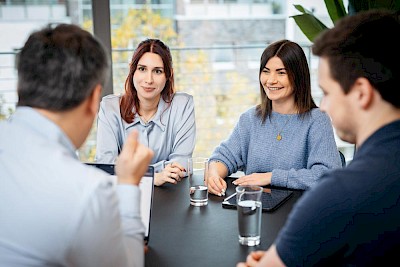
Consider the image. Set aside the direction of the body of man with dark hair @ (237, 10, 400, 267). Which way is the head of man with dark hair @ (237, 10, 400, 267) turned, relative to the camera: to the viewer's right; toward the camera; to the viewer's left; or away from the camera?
to the viewer's left

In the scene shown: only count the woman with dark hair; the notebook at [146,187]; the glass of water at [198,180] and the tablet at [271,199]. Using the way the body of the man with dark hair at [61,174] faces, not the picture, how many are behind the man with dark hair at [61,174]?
0

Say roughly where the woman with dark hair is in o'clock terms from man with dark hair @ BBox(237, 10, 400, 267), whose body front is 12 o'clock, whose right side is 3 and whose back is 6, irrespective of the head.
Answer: The woman with dark hair is roughly at 1 o'clock from the man with dark hair.

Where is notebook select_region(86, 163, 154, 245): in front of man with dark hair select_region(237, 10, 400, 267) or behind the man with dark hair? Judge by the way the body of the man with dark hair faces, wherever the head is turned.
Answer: in front

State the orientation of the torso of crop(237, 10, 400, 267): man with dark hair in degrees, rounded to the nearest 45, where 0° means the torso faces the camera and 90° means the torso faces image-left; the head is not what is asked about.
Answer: approximately 135°

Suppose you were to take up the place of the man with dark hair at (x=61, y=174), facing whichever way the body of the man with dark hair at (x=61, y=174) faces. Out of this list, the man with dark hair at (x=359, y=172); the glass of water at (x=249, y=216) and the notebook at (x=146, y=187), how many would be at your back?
0

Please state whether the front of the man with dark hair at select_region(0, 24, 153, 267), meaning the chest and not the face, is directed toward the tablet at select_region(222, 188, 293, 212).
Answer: yes

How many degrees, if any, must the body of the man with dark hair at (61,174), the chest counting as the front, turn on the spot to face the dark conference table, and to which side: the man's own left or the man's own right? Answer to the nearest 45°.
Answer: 0° — they already face it

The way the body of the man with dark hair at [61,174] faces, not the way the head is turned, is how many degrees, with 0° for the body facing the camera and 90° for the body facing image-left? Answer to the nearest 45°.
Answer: approximately 225°

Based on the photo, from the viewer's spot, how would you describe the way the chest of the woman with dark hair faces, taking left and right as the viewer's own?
facing the viewer and to the left of the viewer

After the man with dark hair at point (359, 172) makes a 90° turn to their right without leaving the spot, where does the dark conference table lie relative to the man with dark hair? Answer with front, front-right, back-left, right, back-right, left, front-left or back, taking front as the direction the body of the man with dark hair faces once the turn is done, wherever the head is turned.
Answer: left

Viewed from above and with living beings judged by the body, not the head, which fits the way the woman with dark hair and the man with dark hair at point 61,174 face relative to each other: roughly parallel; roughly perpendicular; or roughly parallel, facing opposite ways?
roughly parallel, facing opposite ways

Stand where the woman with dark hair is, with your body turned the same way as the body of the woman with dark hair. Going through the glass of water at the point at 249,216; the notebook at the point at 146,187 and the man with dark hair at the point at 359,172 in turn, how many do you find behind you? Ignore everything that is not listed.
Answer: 0

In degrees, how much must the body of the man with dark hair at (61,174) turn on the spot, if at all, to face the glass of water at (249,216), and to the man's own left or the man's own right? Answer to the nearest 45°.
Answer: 0° — they already face it

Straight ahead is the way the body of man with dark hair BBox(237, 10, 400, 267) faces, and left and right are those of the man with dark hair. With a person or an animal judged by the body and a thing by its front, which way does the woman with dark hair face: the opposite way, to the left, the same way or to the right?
to the left

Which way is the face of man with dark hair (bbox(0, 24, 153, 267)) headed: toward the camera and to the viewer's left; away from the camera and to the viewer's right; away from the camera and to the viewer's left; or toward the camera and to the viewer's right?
away from the camera and to the viewer's right

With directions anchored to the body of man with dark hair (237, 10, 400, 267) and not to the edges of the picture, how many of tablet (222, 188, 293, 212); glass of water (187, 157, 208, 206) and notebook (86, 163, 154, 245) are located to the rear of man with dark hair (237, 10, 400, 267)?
0

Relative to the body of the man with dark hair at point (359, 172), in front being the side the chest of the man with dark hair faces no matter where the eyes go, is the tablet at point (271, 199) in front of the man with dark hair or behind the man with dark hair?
in front

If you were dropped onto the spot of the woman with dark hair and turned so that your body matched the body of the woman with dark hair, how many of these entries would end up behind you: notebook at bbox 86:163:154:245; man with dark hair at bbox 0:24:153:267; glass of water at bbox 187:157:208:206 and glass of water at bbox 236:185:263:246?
0
